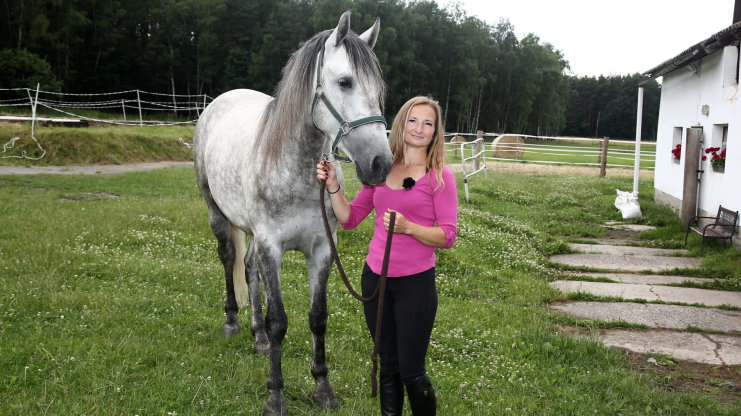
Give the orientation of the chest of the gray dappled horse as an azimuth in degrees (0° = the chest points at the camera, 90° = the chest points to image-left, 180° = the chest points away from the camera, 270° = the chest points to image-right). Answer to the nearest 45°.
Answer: approximately 315°

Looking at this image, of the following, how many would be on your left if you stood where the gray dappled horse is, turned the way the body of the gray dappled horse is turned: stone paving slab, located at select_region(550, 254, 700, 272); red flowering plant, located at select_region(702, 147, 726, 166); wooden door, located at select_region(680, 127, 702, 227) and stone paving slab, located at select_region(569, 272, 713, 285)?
4

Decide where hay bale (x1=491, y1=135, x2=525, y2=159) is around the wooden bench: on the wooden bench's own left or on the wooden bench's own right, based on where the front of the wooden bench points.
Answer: on the wooden bench's own right

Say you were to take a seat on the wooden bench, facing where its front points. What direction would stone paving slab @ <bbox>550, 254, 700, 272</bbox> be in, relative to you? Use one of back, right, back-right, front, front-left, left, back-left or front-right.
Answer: front

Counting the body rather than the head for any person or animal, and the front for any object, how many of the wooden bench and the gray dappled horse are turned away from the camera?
0

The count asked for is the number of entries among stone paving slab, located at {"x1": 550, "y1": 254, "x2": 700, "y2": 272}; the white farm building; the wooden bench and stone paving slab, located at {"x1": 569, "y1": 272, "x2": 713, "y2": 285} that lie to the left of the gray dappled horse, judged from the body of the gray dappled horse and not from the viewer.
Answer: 4

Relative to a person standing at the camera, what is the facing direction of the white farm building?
facing the viewer and to the left of the viewer

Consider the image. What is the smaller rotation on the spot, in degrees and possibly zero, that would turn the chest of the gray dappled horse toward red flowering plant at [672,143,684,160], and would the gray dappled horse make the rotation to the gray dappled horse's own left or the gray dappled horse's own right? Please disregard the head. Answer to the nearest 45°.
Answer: approximately 90° to the gray dappled horse's own left

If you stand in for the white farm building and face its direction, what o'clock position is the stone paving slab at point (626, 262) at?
The stone paving slab is roughly at 11 o'clock from the white farm building.

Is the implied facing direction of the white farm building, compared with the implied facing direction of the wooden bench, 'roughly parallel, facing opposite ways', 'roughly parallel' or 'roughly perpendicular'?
roughly parallel

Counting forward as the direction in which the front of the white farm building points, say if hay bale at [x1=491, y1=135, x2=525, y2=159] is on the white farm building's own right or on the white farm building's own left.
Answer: on the white farm building's own right

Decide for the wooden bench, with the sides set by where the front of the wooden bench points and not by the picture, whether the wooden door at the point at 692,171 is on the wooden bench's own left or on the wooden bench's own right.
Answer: on the wooden bench's own right

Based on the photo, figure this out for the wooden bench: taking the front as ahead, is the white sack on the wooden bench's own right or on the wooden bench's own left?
on the wooden bench's own right
